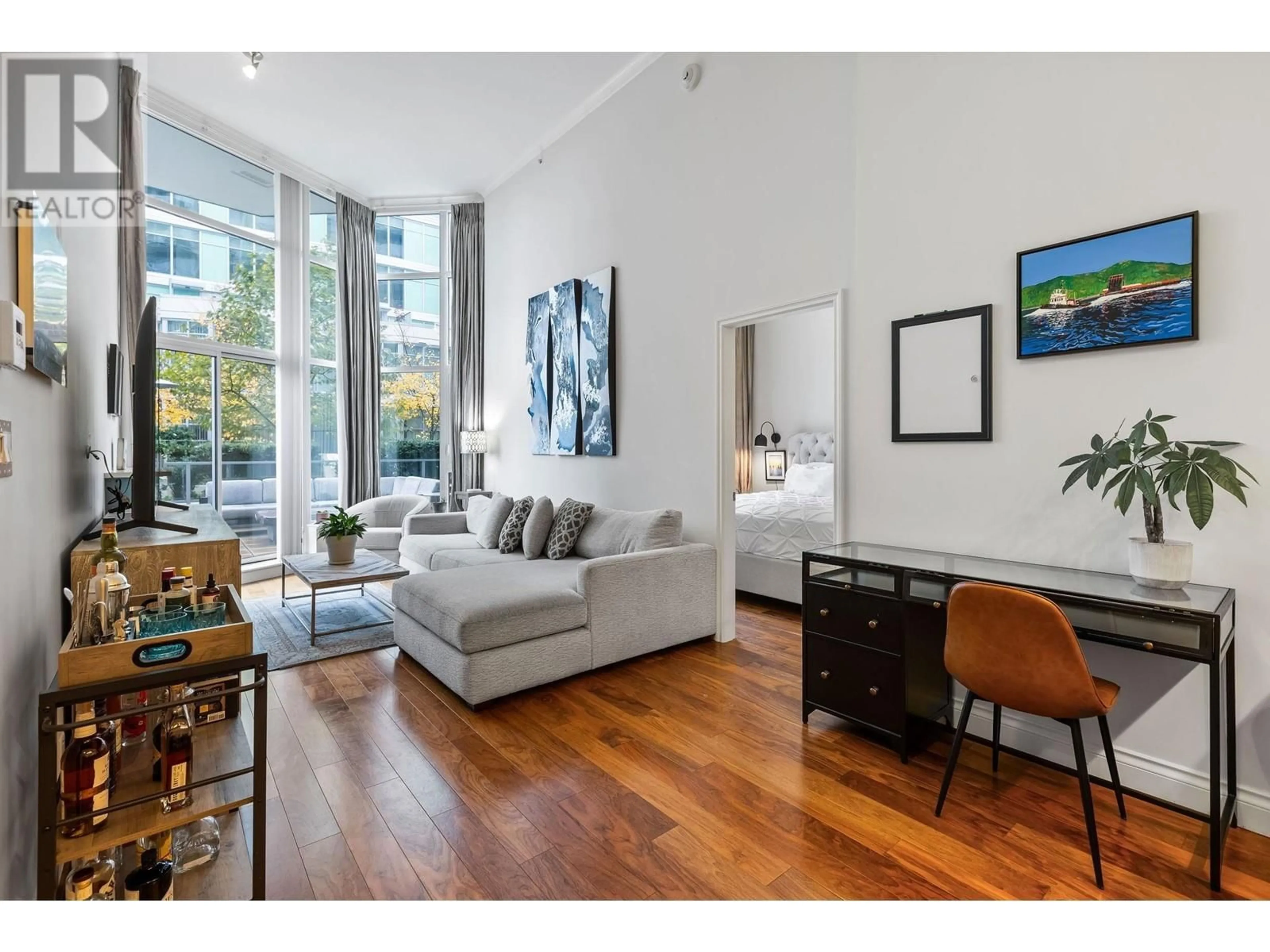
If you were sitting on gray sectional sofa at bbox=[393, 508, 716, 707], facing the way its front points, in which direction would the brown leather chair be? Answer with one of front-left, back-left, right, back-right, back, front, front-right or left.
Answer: left

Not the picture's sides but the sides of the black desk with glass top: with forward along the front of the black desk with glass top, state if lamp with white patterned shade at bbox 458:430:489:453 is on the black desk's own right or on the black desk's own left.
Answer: on the black desk's own right

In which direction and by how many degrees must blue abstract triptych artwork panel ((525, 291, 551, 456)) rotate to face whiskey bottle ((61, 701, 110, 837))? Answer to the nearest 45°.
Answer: approximately 45° to its left

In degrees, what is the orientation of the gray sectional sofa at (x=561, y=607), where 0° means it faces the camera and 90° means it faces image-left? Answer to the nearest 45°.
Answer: approximately 45°

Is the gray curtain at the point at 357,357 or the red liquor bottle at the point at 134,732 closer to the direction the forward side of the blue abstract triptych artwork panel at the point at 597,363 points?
the red liquor bottle

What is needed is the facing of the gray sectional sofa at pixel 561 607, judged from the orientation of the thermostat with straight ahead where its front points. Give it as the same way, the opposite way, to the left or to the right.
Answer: the opposite way

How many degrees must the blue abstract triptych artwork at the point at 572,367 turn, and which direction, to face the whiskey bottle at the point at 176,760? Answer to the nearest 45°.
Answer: approximately 45° to its left

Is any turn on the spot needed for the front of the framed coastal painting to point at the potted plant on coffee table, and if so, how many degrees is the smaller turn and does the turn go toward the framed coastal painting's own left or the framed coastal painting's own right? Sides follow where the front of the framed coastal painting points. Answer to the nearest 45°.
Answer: approximately 45° to the framed coastal painting's own right

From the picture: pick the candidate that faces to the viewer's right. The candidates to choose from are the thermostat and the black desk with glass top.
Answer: the thermostat

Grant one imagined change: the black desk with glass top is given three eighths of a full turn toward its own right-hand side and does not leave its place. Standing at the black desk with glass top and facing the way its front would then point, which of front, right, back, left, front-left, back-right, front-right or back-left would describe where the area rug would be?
left
